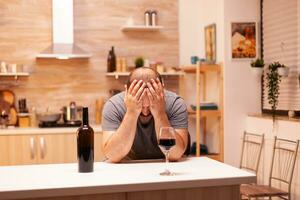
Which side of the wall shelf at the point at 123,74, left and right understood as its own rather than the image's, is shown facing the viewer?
front

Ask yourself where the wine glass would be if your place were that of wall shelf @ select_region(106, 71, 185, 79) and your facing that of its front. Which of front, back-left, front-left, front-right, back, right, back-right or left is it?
front

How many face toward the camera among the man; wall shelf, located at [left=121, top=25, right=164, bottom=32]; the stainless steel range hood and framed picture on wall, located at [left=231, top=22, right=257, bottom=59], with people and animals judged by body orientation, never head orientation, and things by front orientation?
4

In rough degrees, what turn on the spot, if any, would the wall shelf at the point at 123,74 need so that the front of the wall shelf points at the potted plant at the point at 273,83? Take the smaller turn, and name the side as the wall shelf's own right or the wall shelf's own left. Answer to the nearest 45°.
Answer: approximately 45° to the wall shelf's own left

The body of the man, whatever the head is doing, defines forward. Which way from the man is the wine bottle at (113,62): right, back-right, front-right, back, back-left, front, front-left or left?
back

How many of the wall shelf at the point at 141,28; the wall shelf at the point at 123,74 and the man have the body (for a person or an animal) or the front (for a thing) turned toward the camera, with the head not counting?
3

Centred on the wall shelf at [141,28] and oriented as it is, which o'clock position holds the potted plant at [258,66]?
The potted plant is roughly at 10 o'clock from the wall shelf.

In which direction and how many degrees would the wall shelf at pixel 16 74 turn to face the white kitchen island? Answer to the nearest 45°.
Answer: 0° — it already faces it

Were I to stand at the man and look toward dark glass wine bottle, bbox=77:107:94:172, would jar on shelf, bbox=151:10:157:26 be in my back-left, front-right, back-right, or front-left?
back-right

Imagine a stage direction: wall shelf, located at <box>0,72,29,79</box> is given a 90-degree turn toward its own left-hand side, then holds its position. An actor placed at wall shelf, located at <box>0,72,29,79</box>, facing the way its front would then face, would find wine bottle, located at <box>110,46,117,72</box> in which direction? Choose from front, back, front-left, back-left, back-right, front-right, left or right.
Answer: front

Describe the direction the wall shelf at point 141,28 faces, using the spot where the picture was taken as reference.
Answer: facing the viewer

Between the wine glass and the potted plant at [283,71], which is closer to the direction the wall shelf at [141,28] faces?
the wine glass

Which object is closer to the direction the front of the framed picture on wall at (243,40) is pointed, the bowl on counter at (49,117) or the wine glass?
the wine glass

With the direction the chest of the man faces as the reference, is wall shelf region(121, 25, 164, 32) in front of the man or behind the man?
behind

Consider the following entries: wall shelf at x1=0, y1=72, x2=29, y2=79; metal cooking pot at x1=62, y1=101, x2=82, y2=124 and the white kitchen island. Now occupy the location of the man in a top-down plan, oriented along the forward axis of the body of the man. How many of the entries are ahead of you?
1
